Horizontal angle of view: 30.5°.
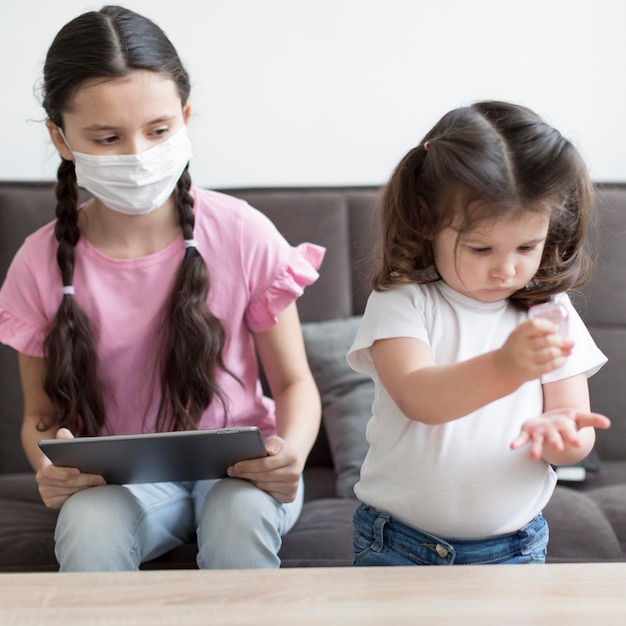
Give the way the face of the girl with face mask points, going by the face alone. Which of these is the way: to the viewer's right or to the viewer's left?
to the viewer's right

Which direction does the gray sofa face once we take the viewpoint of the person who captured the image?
facing the viewer

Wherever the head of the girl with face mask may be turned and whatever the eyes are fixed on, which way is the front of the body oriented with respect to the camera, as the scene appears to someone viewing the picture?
toward the camera
